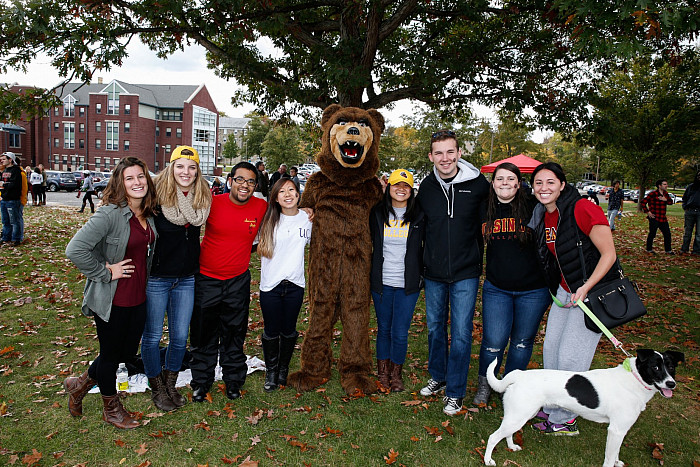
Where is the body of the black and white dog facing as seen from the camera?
to the viewer's right

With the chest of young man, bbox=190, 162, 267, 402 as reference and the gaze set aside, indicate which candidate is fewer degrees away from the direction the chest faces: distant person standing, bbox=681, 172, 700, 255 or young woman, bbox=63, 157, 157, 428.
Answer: the young woman

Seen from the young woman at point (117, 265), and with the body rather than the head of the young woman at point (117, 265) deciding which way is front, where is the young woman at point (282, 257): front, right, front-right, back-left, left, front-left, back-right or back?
front-left

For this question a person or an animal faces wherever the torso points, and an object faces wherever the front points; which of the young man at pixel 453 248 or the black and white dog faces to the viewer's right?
the black and white dog

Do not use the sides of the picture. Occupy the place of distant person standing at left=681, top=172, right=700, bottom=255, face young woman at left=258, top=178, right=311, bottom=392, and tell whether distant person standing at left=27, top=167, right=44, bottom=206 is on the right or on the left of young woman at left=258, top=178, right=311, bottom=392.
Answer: right

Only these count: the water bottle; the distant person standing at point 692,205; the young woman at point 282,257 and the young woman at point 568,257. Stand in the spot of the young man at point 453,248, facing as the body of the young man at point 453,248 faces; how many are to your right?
2

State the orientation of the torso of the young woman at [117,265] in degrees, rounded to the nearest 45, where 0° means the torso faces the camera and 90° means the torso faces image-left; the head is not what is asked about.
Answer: approximately 315°

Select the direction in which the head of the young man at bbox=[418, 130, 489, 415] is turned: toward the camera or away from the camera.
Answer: toward the camera

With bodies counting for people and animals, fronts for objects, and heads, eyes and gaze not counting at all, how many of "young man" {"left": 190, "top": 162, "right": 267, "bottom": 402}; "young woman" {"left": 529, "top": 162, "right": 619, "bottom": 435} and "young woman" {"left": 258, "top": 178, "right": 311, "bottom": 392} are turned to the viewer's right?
0

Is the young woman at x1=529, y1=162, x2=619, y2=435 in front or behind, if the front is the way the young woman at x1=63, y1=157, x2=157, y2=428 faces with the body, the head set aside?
in front

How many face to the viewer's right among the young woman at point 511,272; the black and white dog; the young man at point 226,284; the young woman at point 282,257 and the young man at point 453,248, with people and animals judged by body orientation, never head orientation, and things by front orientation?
1

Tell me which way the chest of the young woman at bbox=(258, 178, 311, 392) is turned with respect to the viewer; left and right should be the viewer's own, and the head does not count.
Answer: facing the viewer

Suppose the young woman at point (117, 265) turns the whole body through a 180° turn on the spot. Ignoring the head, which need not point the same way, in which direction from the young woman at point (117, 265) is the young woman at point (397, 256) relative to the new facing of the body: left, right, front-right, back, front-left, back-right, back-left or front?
back-right

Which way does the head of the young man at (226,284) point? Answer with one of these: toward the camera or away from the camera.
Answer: toward the camera

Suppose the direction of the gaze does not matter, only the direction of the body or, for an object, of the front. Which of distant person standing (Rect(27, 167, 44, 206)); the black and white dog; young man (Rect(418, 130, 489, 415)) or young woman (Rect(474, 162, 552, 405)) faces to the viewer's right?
the black and white dog

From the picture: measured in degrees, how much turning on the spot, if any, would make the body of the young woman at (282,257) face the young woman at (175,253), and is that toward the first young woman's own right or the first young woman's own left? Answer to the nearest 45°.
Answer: approximately 90° to the first young woman's own right

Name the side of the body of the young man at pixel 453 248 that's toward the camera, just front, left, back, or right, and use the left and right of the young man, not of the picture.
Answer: front

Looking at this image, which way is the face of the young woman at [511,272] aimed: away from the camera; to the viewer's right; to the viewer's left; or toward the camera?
toward the camera

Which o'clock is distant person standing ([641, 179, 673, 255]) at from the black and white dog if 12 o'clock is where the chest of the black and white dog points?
The distant person standing is roughly at 9 o'clock from the black and white dog.
